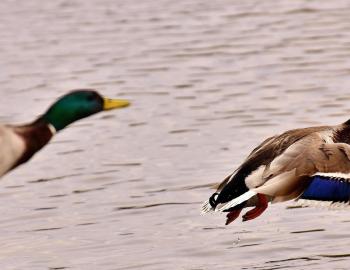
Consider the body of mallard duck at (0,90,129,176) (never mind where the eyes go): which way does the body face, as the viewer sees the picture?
to the viewer's right

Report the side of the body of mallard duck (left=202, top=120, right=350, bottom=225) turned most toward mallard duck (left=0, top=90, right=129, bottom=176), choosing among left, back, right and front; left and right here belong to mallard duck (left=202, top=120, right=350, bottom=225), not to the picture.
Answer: back

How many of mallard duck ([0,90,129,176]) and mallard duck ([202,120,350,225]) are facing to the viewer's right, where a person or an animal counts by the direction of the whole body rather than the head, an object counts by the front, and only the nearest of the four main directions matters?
2

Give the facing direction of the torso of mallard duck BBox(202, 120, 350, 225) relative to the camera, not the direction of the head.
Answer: to the viewer's right

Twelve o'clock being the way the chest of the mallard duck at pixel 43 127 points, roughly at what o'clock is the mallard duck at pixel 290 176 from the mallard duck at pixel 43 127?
the mallard duck at pixel 290 176 is roughly at 1 o'clock from the mallard duck at pixel 43 127.
